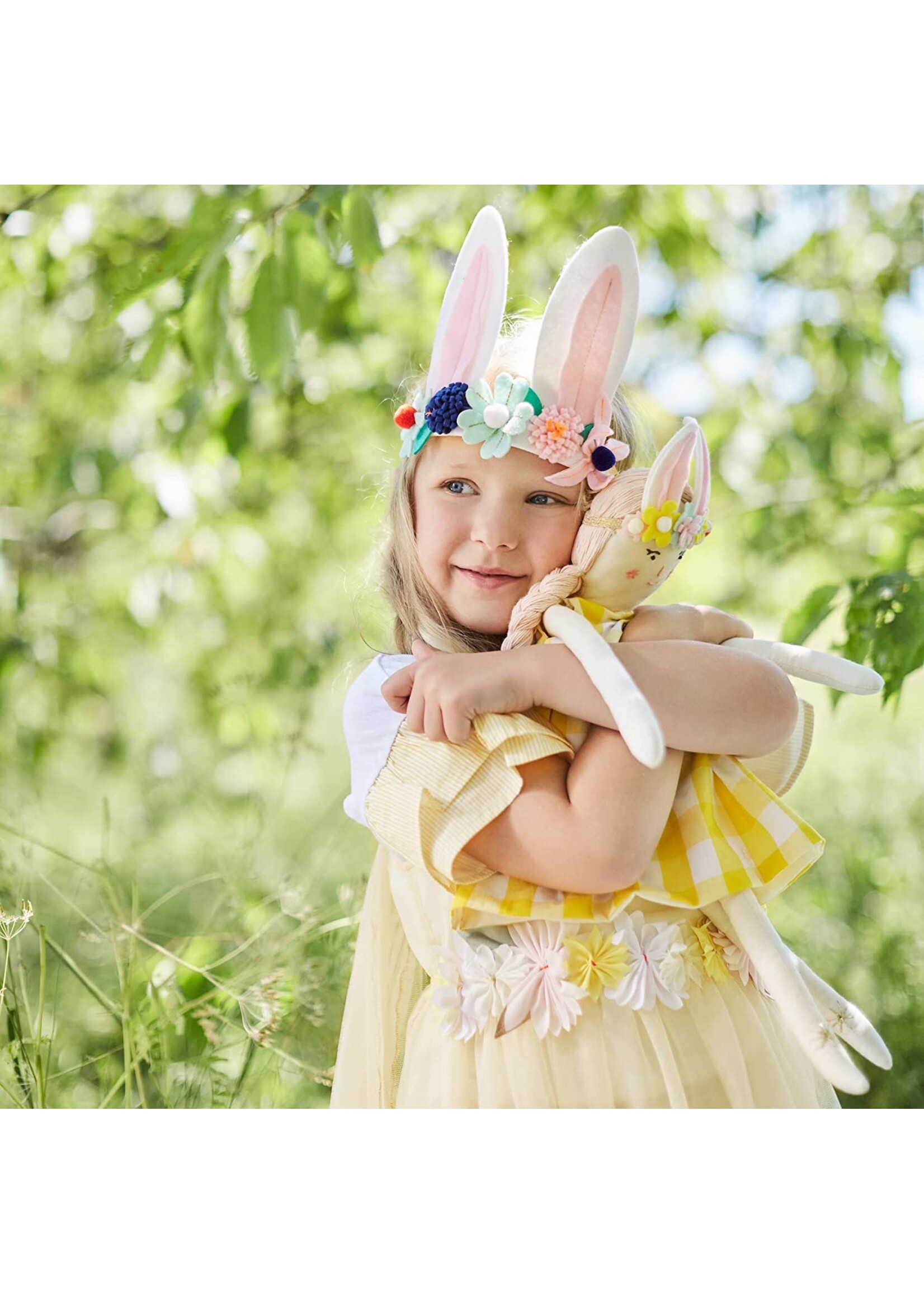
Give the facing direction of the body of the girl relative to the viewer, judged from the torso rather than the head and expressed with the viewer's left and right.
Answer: facing the viewer and to the right of the viewer
